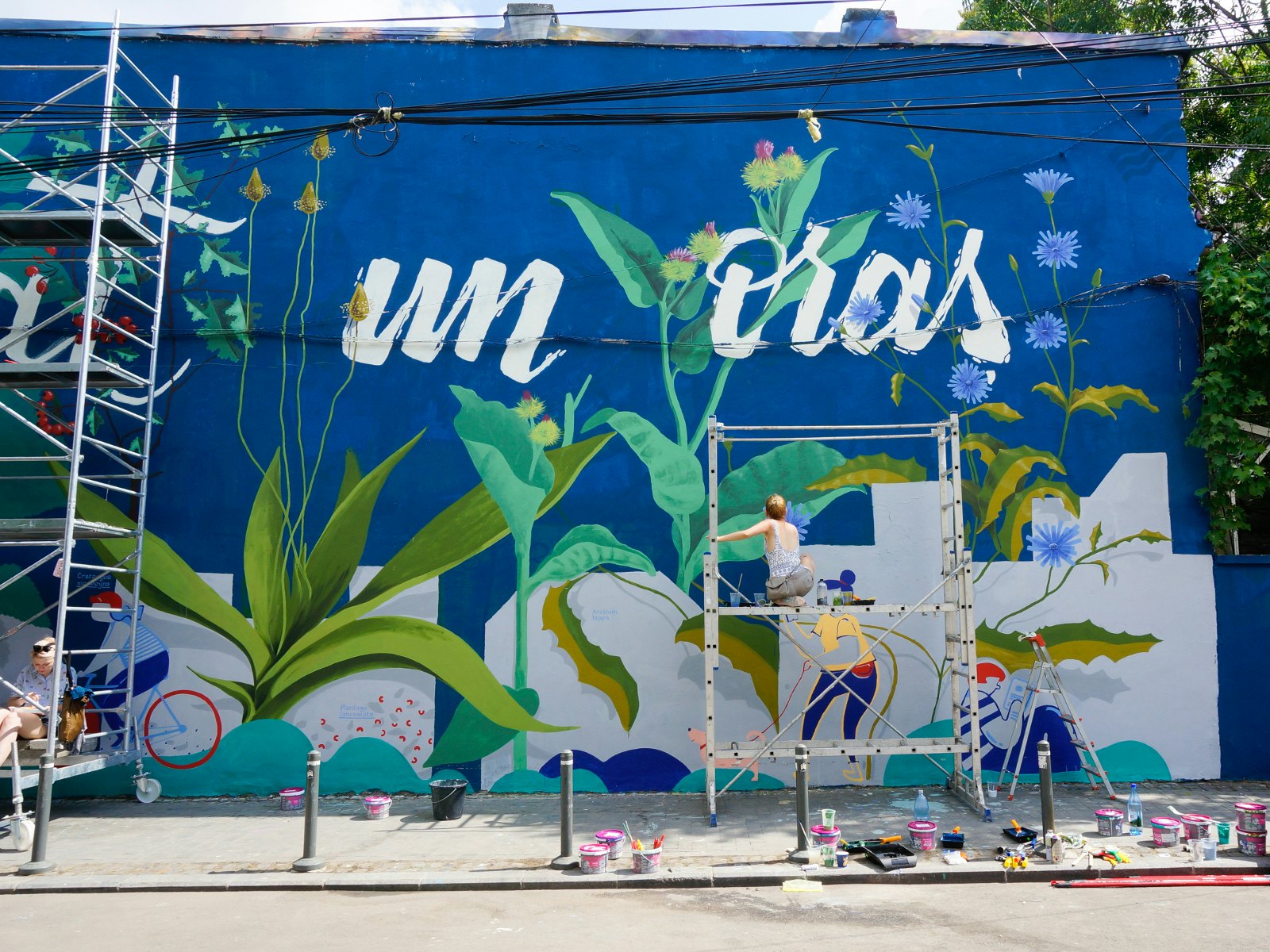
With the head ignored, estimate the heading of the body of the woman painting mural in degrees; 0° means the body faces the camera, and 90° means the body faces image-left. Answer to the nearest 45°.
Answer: approximately 180°

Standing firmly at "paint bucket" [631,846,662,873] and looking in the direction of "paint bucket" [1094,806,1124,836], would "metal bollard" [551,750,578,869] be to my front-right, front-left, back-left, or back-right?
back-left

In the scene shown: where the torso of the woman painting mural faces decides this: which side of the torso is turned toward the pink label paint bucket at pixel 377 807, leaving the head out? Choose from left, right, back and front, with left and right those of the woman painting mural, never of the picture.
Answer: left

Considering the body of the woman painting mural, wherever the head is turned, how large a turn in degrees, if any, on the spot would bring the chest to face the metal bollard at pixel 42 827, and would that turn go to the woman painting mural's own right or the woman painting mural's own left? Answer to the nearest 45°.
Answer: approximately 90° to the woman painting mural's own left

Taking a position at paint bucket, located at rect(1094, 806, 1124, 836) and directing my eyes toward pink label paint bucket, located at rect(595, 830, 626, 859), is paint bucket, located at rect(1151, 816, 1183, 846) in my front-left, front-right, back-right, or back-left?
back-left

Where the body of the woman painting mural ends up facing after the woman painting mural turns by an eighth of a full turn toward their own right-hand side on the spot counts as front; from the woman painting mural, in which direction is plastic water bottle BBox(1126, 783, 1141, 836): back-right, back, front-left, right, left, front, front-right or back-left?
front-right

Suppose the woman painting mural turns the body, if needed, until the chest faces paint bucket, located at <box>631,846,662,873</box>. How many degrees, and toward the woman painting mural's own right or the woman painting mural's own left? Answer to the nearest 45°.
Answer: approximately 135° to the woman painting mural's own left

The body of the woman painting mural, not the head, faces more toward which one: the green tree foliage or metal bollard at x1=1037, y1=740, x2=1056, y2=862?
the green tree foliage
